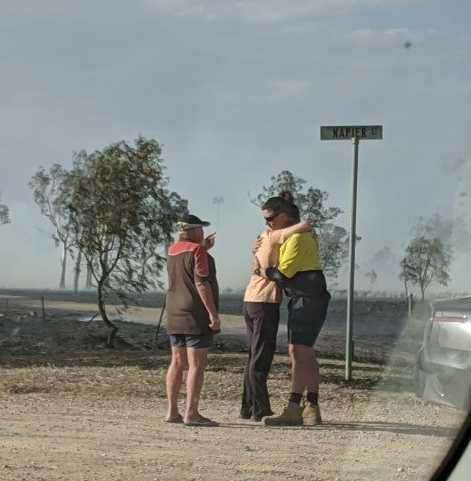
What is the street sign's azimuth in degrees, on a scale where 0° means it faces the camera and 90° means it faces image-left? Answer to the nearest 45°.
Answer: approximately 0°

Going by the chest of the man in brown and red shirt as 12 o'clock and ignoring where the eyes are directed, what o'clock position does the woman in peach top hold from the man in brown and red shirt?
The woman in peach top is roughly at 1 o'clock from the man in brown and red shirt.

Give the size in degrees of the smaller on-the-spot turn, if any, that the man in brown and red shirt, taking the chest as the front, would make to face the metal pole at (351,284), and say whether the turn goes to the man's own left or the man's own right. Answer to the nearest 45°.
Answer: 0° — they already face it

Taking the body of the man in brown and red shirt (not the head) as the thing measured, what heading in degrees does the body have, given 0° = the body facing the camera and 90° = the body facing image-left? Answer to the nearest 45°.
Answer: approximately 225°

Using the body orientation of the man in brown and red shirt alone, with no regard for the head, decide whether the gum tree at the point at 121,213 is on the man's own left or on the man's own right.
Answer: on the man's own left

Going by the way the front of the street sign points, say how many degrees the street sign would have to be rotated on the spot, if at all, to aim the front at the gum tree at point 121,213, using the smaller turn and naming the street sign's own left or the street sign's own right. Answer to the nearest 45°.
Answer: approximately 135° to the street sign's own right

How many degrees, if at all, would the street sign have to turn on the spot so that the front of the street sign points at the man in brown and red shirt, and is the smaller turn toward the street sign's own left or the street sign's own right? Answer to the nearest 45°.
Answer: approximately 45° to the street sign's own right

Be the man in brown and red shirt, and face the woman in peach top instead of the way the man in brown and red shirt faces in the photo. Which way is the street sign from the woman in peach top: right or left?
left

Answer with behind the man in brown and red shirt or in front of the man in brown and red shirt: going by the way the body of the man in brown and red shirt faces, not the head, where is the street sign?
in front

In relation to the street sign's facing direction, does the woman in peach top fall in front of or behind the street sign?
in front

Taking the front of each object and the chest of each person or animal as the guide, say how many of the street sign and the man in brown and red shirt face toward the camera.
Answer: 1
